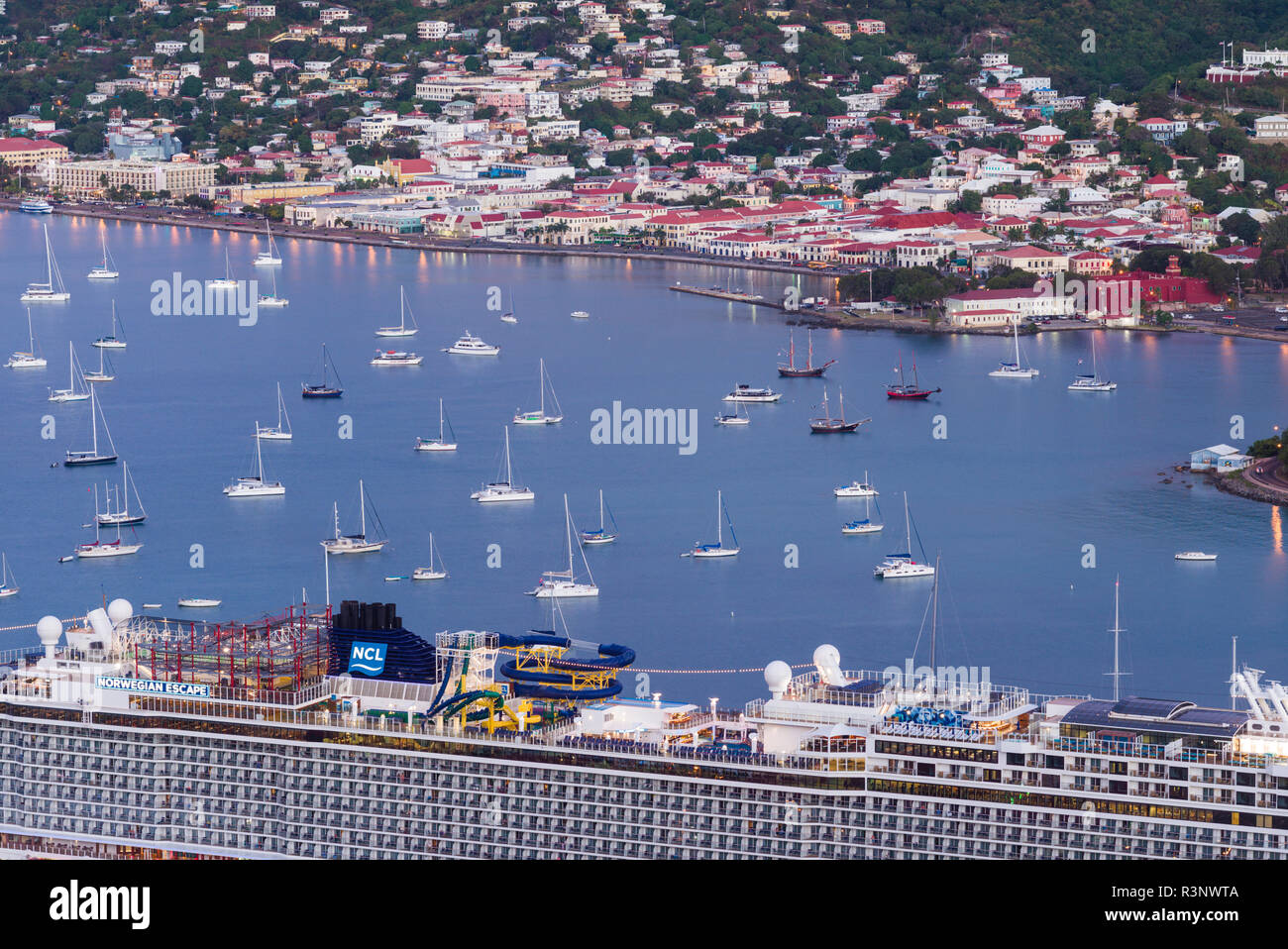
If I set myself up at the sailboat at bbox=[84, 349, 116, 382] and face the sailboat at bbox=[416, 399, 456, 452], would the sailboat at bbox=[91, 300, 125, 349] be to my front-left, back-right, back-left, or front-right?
back-left

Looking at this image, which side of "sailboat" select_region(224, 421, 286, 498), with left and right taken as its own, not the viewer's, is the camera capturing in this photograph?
right

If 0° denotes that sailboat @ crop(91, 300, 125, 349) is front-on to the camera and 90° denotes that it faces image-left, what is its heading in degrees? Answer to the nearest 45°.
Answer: approximately 270°

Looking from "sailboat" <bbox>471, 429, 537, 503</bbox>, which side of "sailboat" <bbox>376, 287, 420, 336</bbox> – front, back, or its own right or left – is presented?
right

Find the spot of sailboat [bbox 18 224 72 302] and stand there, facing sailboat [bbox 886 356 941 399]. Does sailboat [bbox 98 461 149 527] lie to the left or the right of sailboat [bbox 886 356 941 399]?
right

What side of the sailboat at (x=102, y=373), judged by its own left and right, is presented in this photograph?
right

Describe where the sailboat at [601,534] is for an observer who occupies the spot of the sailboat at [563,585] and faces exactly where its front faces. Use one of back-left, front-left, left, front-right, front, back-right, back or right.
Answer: left

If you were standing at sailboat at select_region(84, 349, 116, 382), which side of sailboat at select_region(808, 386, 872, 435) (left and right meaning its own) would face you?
back

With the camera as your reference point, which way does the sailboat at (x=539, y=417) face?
facing to the right of the viewer

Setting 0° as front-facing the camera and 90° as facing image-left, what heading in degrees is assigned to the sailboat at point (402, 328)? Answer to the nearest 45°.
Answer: approximately 270°

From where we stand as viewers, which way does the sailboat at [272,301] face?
facing to the right of the viewer

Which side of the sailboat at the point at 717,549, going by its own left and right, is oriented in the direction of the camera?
right

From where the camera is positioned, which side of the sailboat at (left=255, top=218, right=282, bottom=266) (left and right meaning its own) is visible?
right
